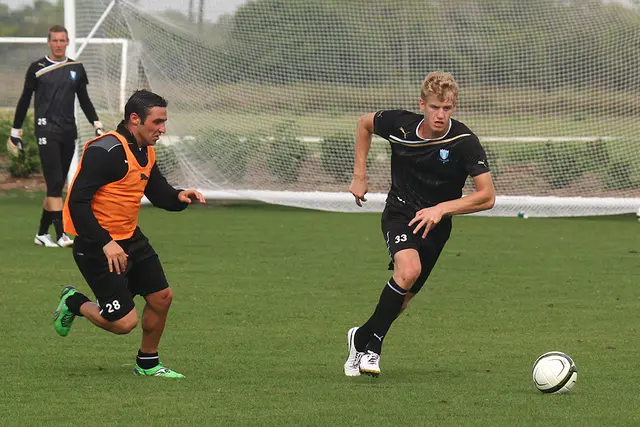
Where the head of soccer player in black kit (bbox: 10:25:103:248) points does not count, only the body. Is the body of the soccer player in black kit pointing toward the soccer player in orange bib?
yes

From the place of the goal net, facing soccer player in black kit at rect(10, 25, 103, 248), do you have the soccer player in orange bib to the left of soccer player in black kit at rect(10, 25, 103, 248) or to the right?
left

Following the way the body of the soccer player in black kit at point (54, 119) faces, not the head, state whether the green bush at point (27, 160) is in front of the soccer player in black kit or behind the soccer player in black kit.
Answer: behind

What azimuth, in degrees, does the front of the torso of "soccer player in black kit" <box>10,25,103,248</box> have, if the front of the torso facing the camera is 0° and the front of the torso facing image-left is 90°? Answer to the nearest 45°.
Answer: approximately 0°

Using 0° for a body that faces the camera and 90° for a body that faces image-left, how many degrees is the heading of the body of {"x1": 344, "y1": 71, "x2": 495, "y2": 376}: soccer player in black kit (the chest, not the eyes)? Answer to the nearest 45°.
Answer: approximately 315°

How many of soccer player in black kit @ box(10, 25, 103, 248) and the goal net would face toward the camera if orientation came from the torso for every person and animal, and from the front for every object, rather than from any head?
2

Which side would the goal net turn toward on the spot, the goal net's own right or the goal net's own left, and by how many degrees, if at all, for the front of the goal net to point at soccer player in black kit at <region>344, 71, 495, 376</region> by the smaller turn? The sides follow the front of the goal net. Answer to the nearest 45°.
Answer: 0° — it already faces them

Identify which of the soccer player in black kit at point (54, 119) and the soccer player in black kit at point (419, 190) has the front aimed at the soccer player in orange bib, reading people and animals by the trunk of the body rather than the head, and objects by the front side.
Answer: the soccer player in black kit at point (54, 119)

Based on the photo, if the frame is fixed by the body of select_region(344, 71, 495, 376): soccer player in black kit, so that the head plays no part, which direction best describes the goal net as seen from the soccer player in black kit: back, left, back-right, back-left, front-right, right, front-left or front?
back-left

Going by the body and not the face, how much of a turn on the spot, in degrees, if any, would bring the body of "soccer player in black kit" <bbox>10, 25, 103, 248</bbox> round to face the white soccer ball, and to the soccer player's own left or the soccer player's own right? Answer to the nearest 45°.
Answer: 0° — they already face it
